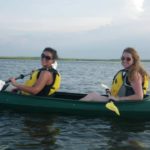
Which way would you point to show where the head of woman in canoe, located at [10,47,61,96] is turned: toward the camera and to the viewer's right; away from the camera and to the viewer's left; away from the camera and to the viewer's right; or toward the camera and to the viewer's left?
toward the camera and to the viewer's left

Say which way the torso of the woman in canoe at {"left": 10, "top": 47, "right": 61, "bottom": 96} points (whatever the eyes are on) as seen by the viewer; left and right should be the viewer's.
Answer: facing to the left of the viewer
